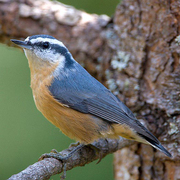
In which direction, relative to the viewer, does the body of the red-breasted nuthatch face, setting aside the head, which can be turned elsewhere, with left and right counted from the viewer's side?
facing to the left of the viewer
